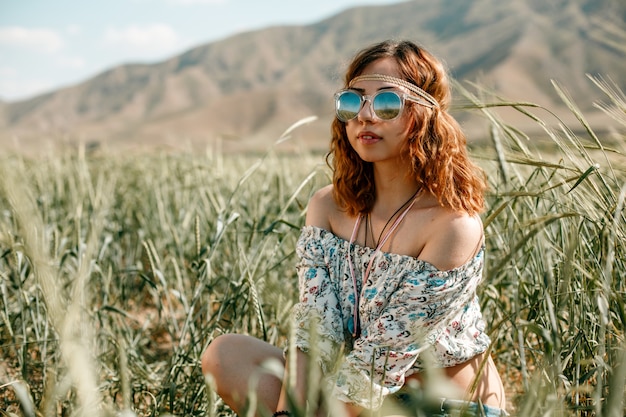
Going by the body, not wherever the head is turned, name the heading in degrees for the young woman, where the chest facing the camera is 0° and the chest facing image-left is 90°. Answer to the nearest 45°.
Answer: approximately 45°

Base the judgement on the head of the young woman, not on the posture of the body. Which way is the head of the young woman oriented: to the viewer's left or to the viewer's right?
to the viewer's left
